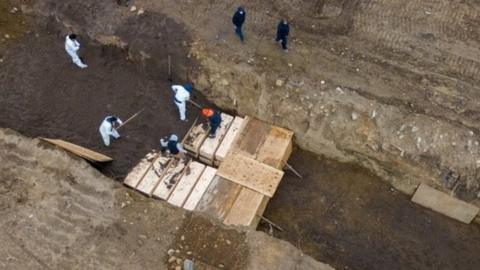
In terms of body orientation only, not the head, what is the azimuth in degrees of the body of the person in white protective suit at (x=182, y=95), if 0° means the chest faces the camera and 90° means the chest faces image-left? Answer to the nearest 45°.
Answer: approximately 315°

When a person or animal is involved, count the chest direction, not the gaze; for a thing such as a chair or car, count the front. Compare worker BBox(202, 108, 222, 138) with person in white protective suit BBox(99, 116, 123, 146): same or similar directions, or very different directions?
very different directions

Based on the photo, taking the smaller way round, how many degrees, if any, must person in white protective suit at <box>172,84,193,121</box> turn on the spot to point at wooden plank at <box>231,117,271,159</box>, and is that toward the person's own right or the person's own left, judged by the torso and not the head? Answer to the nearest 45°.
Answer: approximately 45° to the person's own right

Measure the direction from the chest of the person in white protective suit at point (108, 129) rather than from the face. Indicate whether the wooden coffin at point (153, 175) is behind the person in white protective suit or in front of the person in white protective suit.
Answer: in front

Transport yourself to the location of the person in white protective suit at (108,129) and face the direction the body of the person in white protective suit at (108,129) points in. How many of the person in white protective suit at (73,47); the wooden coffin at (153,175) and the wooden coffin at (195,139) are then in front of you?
2

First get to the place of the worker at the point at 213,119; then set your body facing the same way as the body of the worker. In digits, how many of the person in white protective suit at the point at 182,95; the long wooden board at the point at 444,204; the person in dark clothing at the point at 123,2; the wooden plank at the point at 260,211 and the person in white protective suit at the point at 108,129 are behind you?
2

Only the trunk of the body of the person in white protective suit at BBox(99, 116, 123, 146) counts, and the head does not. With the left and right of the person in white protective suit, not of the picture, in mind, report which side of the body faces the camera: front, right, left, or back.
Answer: right

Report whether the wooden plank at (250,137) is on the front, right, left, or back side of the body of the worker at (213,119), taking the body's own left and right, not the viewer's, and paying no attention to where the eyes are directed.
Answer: back

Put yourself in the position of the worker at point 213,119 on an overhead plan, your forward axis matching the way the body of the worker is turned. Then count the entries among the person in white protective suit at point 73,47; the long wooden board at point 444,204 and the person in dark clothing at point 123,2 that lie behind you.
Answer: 1

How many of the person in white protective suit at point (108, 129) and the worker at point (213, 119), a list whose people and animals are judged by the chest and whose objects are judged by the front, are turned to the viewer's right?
1
